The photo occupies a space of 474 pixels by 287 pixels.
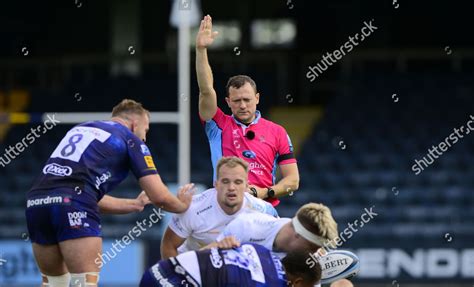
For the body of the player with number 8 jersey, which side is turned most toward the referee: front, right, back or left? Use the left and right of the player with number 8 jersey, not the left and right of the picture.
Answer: front

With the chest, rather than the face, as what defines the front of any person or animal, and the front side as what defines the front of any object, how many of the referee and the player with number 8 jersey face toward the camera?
1

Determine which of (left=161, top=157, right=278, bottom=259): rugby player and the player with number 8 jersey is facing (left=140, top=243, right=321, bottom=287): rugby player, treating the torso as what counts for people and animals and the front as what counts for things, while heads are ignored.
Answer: (left=161, top=157, right=278, bottom=259): rugby player

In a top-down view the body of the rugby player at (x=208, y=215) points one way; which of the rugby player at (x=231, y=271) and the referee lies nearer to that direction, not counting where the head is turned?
the rugby player

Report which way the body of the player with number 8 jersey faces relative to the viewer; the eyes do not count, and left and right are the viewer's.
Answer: facing away from the viewer and to the right of the viewer

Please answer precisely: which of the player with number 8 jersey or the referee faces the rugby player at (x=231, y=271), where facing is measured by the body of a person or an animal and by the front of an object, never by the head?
the referee

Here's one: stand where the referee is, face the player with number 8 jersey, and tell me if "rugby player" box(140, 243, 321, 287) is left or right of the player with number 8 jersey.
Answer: left

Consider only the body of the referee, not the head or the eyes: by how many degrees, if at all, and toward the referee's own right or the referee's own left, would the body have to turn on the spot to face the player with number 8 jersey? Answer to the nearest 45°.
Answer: approximately 45° to the referee's own right

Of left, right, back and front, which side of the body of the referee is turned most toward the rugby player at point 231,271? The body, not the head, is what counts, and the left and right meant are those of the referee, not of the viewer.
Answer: front

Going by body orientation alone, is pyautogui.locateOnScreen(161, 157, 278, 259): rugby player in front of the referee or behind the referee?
in front

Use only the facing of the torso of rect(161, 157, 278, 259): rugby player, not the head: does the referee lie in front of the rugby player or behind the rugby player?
behind

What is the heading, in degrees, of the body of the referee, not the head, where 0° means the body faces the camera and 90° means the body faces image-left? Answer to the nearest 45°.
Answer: approximately 0°
